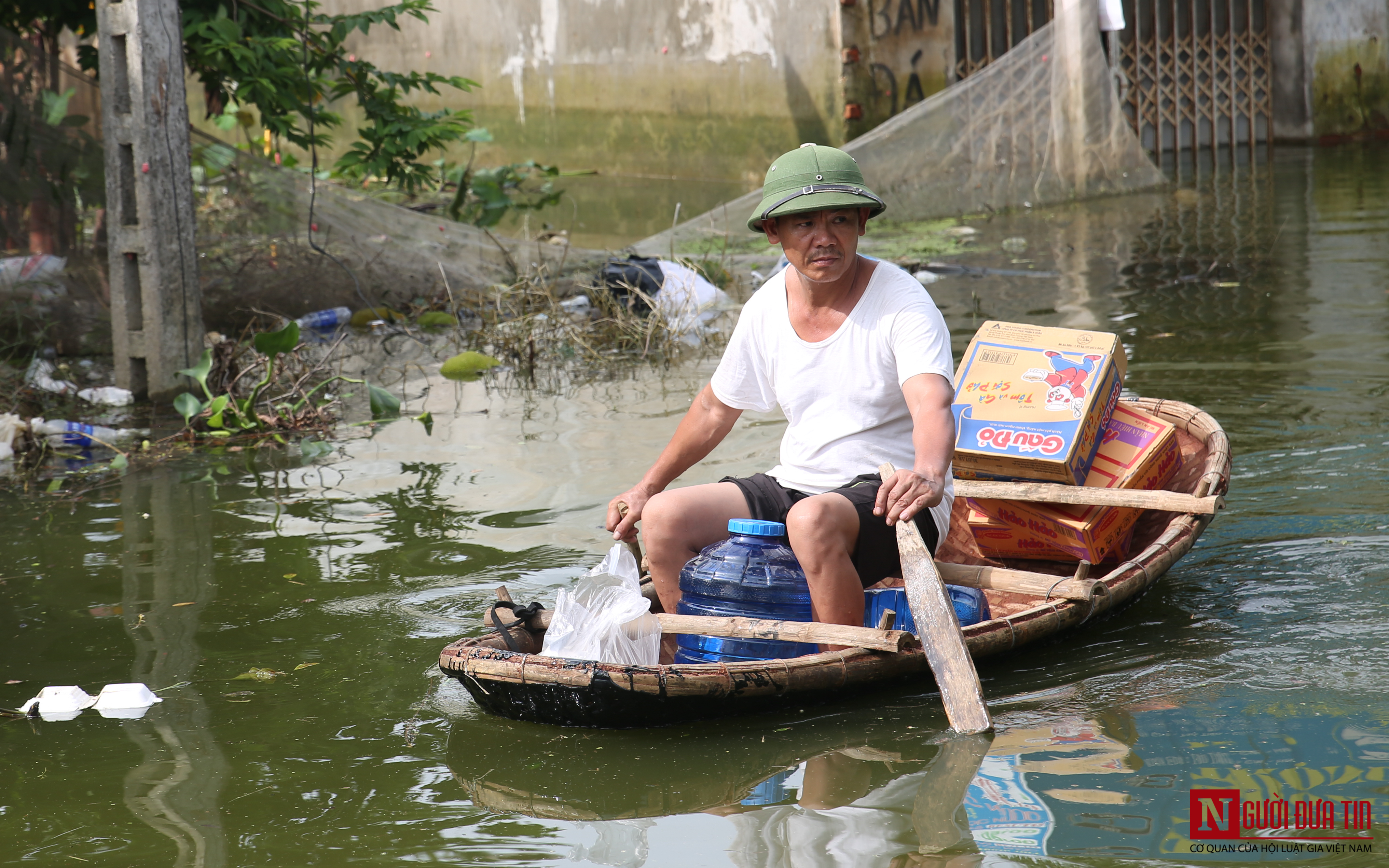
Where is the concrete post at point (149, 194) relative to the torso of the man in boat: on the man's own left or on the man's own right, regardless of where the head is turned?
on the man's own right

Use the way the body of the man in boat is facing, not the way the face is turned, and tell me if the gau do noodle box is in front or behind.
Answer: behind

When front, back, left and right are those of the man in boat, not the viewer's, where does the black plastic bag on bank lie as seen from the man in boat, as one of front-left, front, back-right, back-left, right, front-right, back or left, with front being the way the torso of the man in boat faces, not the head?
back-right

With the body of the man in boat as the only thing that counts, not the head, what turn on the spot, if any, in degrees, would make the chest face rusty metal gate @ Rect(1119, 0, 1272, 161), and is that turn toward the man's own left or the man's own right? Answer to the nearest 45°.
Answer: approximately 135° to the man's own right

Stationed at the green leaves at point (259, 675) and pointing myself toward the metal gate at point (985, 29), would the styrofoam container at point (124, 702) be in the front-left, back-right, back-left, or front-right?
back-left

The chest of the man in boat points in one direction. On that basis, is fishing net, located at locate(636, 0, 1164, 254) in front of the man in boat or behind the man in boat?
behind

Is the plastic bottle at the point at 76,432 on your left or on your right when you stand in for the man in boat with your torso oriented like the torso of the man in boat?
on your right

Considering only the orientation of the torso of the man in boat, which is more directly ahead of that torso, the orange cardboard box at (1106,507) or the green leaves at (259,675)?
the green leaves

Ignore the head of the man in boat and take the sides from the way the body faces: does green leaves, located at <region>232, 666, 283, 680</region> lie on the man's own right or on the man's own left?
on the man's own right

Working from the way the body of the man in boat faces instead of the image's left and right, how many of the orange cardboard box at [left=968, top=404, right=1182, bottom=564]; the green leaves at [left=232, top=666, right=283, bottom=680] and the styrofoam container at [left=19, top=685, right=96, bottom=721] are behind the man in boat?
1

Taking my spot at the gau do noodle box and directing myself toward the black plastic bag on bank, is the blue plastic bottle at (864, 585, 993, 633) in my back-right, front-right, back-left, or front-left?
back-left

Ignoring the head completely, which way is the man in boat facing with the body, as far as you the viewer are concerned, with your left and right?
facing the viewer and to the left of the viewer
